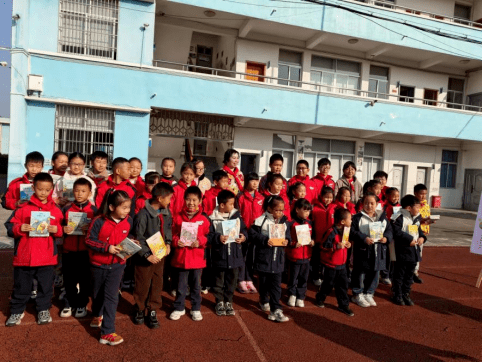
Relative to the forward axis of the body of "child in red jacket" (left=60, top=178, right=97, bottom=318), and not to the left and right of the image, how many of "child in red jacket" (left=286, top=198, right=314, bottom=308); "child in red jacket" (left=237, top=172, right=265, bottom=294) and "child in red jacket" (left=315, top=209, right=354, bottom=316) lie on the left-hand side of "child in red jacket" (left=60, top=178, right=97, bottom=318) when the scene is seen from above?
3

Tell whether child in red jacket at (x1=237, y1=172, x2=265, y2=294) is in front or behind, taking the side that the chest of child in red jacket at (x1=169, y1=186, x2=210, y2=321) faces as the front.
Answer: behind

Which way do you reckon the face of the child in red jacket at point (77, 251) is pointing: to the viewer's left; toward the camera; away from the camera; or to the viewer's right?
toward the camera

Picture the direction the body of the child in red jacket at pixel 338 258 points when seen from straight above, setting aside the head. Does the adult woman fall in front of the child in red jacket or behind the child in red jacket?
behind

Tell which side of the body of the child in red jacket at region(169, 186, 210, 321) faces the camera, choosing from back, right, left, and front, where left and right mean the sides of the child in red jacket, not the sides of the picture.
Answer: front

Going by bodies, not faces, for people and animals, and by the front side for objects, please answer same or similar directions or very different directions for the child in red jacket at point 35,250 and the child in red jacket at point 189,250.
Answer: same or similar directions

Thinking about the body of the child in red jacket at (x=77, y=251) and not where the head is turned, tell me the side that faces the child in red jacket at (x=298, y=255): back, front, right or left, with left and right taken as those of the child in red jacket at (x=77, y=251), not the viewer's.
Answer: left
